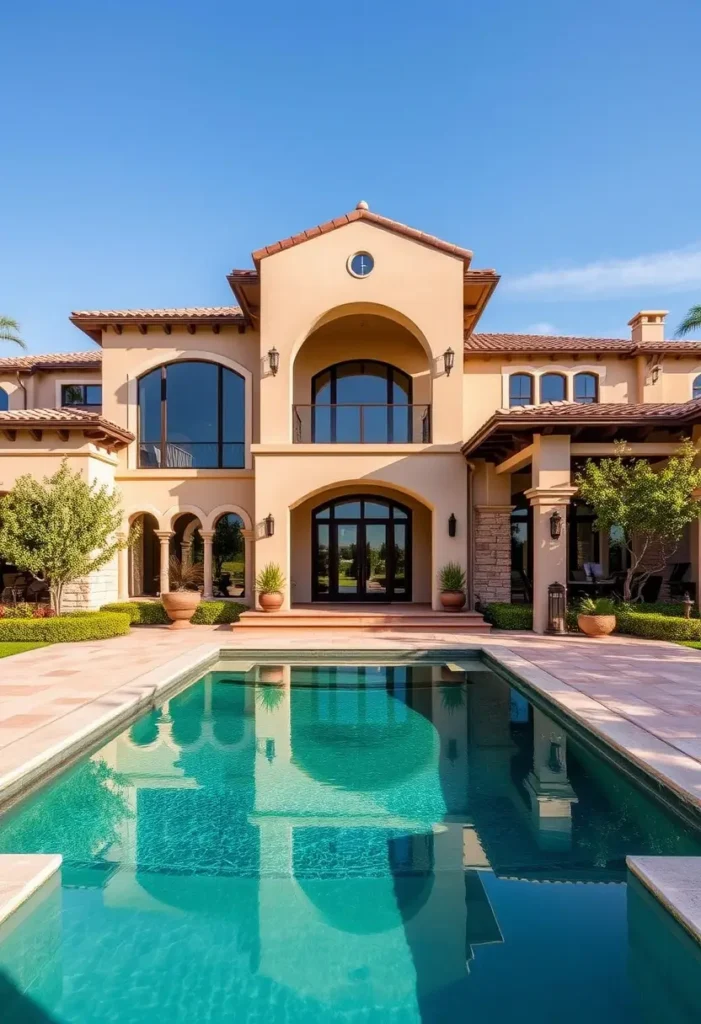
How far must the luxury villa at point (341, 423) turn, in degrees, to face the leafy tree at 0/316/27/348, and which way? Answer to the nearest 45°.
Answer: approximately 135° to its right

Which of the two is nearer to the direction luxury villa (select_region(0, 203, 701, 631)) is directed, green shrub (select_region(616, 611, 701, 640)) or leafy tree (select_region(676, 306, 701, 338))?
the green shrub

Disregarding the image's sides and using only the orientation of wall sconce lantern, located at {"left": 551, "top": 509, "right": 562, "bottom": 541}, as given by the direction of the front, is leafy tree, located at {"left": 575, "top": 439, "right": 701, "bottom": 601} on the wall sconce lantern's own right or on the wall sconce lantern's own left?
on the wall sconce lantern's own left

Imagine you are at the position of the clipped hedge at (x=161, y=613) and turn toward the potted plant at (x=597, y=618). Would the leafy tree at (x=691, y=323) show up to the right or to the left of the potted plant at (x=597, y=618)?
left

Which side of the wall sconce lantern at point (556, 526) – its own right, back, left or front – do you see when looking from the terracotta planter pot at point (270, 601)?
right

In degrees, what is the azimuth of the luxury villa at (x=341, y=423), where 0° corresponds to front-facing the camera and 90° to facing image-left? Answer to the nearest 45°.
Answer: approximately 0°

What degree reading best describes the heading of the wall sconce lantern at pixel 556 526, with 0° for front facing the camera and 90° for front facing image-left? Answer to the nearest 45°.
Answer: approximately 0°

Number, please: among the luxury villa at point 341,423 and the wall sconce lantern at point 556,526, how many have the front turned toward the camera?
2

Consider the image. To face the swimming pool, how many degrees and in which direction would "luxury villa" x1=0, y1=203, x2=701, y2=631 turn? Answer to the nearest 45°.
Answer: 0° — it already faces it
